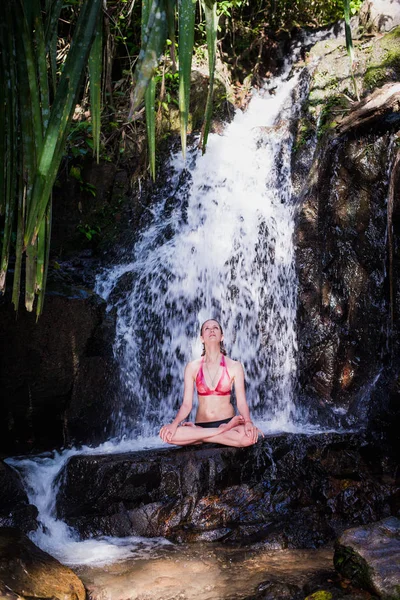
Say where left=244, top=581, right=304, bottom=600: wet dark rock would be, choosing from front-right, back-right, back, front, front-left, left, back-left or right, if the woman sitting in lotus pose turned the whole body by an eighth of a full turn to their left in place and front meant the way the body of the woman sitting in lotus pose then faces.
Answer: front-right

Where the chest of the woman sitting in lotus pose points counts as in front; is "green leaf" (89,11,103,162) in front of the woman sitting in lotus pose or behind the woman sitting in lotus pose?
in front

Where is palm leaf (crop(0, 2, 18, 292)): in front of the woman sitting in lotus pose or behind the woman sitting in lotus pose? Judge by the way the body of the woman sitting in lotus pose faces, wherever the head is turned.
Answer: in front

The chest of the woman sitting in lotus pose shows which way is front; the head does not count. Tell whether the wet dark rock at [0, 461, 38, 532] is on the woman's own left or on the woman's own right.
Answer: on the woman's own right

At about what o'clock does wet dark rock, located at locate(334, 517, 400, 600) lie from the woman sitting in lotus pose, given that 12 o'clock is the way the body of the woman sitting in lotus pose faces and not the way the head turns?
The wet dark rock is roughly at 11 o'clock from the woman sitting in lotus pose.

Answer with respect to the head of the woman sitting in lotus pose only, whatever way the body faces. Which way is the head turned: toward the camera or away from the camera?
toward the camera

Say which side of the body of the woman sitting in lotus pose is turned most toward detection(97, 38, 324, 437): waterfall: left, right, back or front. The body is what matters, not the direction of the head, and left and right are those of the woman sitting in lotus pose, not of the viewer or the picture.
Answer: back

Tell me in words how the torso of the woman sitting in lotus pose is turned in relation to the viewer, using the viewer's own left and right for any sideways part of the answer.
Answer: facing the viewer

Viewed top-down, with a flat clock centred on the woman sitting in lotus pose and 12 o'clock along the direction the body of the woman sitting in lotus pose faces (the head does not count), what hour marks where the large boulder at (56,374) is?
The large boulder is roughly at 4 o'clock from the woman sitting in lotus pose.

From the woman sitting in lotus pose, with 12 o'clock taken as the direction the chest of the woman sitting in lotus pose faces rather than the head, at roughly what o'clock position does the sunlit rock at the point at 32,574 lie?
The sunlit rock is roughly at 1 o'clock from the woman sitting in lotus pose.

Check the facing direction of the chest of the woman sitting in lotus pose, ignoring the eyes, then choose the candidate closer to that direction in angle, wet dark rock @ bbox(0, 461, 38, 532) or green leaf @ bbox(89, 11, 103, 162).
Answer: the green leaf
